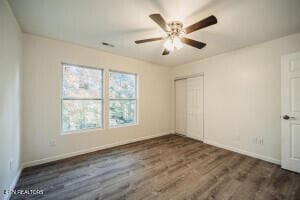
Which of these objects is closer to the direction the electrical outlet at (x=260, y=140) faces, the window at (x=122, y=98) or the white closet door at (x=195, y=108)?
the window

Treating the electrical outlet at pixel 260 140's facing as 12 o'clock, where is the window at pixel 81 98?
The window is roughly at 2 o'clock from the electrical outlet.

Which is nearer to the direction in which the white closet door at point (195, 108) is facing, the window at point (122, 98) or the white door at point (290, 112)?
the window

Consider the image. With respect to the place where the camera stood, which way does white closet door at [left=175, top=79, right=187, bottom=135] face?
facing the viewer and to the left of the viewer

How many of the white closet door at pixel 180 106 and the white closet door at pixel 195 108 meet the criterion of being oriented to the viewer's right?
0

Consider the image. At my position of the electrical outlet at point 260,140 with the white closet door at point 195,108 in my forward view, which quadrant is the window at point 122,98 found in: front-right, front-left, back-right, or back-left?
front-left

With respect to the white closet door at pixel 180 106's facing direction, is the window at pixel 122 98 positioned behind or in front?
in front

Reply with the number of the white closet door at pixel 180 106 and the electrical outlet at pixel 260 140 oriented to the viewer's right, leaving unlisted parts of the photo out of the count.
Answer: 0

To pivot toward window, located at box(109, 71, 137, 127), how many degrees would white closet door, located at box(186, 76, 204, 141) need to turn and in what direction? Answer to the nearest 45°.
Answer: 0° — it already faces it

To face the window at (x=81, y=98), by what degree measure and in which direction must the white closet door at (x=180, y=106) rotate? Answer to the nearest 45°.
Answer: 0° — it already faces it
